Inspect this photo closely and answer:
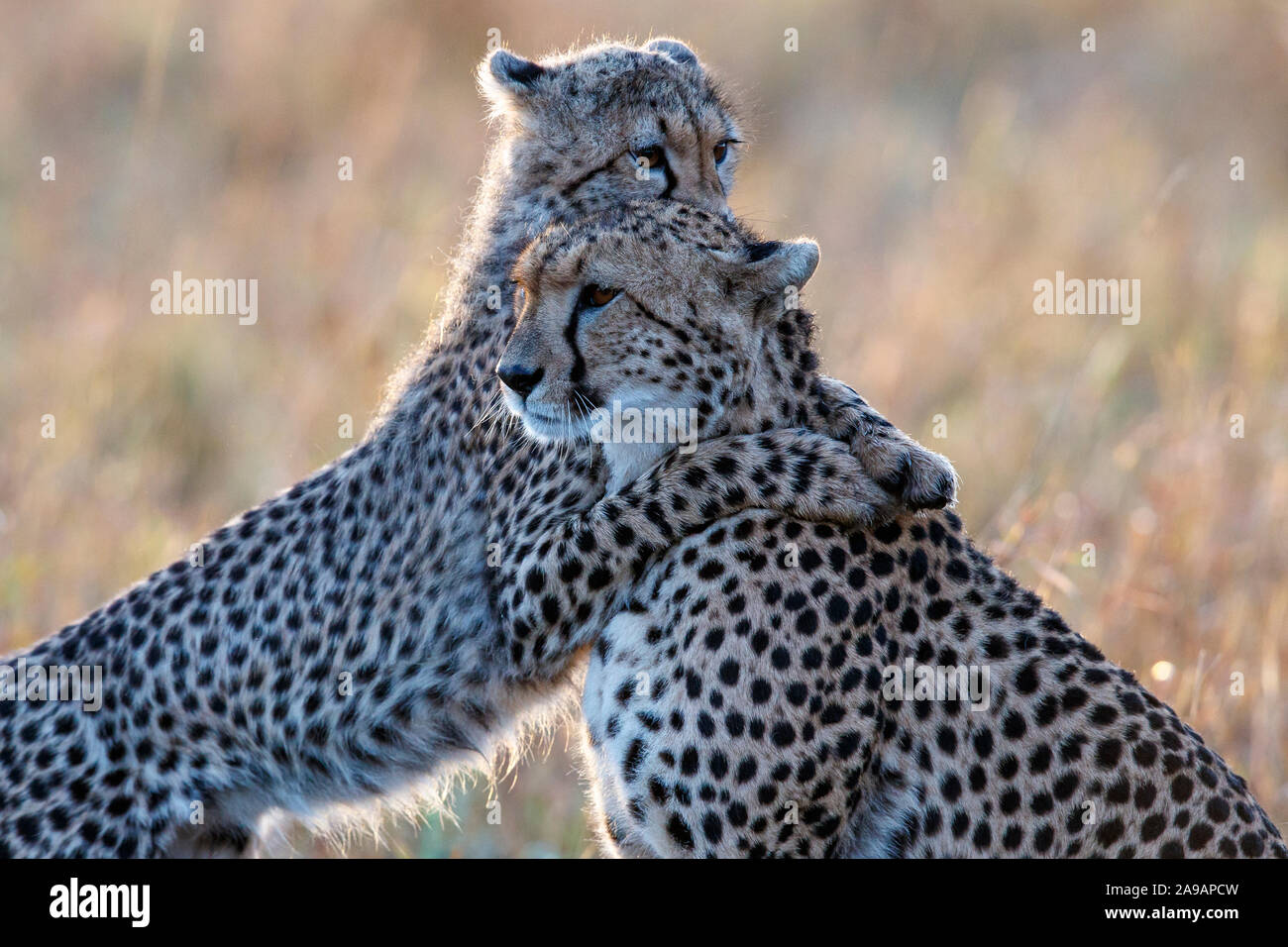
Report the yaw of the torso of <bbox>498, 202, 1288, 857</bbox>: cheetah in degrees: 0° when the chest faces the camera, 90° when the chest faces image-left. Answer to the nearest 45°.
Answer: approximately 90°

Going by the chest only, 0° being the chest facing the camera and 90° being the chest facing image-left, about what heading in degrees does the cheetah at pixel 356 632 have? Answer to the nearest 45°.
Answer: approximately 270°

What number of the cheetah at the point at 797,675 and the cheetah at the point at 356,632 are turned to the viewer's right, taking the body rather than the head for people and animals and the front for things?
1

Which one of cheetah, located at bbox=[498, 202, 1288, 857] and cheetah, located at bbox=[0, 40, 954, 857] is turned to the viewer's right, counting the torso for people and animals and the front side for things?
cheetah, located at bbox=[0, 40, 954, 857]

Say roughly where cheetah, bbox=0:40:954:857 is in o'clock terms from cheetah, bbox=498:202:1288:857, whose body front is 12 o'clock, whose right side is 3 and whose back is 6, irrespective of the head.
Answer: cheetah, bbox=0:40:954:857 is roughly at 1 o'clock from cheetah, bbox=498:202:1288:857.

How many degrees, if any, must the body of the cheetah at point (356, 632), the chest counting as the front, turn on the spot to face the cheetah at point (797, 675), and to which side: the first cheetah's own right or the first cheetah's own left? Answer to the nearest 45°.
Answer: approximately 45° to the first cheetah's own right

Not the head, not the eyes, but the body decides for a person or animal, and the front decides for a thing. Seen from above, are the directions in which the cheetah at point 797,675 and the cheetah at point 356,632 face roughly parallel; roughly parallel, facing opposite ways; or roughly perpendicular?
roughly parallel, facing opposite ways
